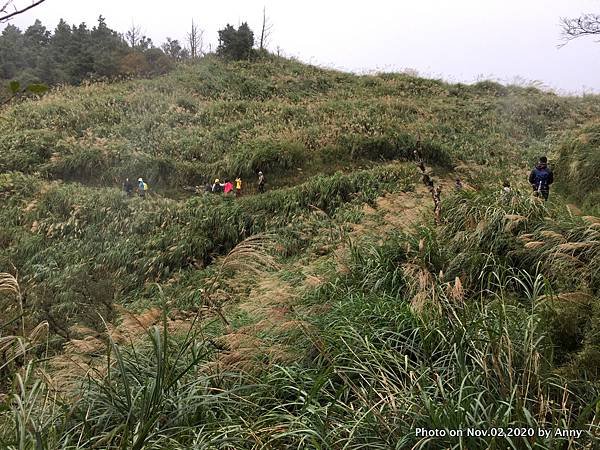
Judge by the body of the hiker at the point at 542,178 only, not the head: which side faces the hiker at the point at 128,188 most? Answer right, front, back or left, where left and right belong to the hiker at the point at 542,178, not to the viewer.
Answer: left

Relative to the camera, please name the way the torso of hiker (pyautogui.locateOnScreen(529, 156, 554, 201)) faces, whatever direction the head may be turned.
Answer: away from the camera

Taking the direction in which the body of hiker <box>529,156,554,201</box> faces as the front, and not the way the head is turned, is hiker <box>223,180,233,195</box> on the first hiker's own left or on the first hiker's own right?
on the first hiker's own left

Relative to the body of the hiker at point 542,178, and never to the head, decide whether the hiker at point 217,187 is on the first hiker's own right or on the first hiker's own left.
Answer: on the first hiker's own left

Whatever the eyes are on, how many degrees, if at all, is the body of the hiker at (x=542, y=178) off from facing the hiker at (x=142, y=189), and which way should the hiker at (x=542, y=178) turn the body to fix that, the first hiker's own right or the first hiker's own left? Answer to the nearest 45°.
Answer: approximately 90° to the first hiker's own left

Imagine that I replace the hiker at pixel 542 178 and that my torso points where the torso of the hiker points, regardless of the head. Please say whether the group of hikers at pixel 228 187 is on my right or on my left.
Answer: on my left
